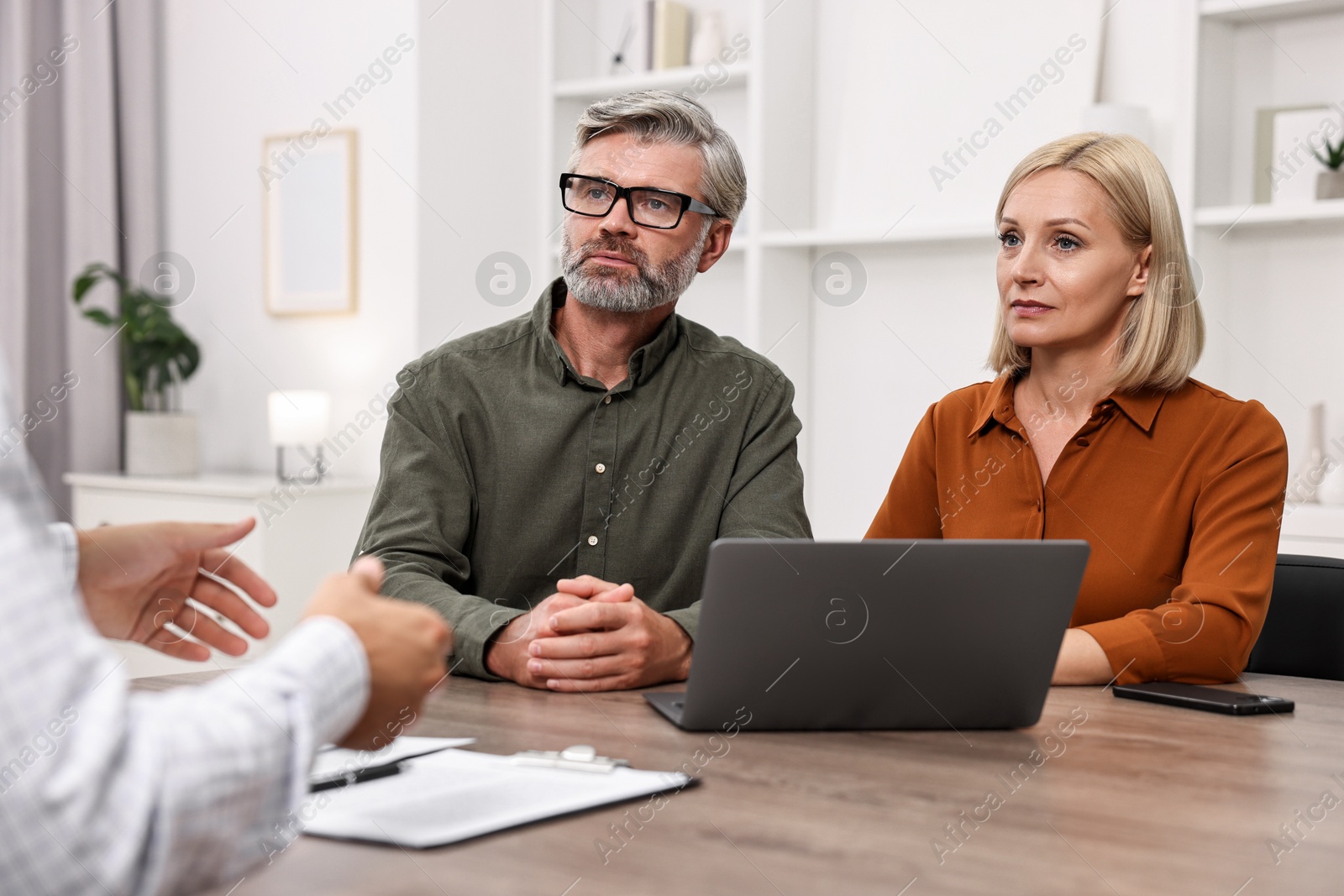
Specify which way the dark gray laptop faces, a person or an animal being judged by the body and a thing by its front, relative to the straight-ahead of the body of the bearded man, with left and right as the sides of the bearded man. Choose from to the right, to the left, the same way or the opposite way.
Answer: the opposite way

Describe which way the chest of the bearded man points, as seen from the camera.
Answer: toward the camera

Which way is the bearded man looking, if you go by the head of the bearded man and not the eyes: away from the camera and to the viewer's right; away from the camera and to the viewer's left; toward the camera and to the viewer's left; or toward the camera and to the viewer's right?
toward the camera and to the viewer's left

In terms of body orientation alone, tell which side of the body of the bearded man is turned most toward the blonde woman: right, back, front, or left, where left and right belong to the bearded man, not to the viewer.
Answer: left

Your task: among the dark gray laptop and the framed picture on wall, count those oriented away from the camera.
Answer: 1

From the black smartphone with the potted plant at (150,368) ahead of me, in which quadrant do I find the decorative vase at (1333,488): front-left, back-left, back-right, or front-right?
front-right

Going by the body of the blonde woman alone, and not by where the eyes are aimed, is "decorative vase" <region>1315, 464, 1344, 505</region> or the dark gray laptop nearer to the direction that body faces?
the dark gray laptop

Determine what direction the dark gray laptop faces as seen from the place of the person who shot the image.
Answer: facing away from the viewer

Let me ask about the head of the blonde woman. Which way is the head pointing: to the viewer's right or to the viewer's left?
to the viewer's left

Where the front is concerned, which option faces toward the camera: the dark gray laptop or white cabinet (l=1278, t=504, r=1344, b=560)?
the white cabinet

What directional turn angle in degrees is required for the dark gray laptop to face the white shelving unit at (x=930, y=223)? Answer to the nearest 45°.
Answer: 0° — it already faces it

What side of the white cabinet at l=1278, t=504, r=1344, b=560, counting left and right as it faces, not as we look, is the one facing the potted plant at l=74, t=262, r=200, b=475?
right

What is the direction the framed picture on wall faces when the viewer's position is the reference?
facing the viewer

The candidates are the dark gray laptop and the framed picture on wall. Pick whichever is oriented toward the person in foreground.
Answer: the framed picture on wall

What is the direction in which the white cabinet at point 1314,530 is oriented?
toward the camera

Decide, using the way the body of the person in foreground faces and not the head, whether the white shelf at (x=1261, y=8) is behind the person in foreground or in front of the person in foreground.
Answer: in front
